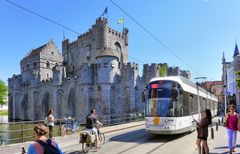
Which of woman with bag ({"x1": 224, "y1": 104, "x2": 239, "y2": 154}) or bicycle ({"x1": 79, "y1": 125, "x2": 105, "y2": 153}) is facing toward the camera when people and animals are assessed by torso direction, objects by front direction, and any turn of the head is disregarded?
the woman with bag

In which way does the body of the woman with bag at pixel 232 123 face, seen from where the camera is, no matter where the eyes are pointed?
toward the camera

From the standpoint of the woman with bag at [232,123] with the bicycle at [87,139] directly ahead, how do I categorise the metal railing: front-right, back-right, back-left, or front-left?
front-right

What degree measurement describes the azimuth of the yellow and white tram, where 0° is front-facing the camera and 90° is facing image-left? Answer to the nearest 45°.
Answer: approximately 45°

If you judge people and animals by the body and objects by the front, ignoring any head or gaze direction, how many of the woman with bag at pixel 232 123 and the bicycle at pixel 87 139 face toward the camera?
1

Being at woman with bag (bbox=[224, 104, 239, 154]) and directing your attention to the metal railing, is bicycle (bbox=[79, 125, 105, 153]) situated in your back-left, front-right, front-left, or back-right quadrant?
front-left

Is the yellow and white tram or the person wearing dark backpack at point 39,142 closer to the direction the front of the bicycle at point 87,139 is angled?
the yellow and white tram

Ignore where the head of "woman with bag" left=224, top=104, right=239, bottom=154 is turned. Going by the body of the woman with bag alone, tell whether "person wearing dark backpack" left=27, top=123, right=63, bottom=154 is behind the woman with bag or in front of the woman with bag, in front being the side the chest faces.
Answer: in front

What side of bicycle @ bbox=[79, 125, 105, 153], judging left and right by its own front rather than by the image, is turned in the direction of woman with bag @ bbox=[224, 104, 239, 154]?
right

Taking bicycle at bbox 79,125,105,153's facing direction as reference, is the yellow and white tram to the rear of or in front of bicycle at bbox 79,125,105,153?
in front

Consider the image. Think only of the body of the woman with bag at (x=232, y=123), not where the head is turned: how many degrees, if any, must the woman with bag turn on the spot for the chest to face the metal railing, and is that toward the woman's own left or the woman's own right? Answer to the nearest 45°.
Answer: approximately 135° to the woman's own right
